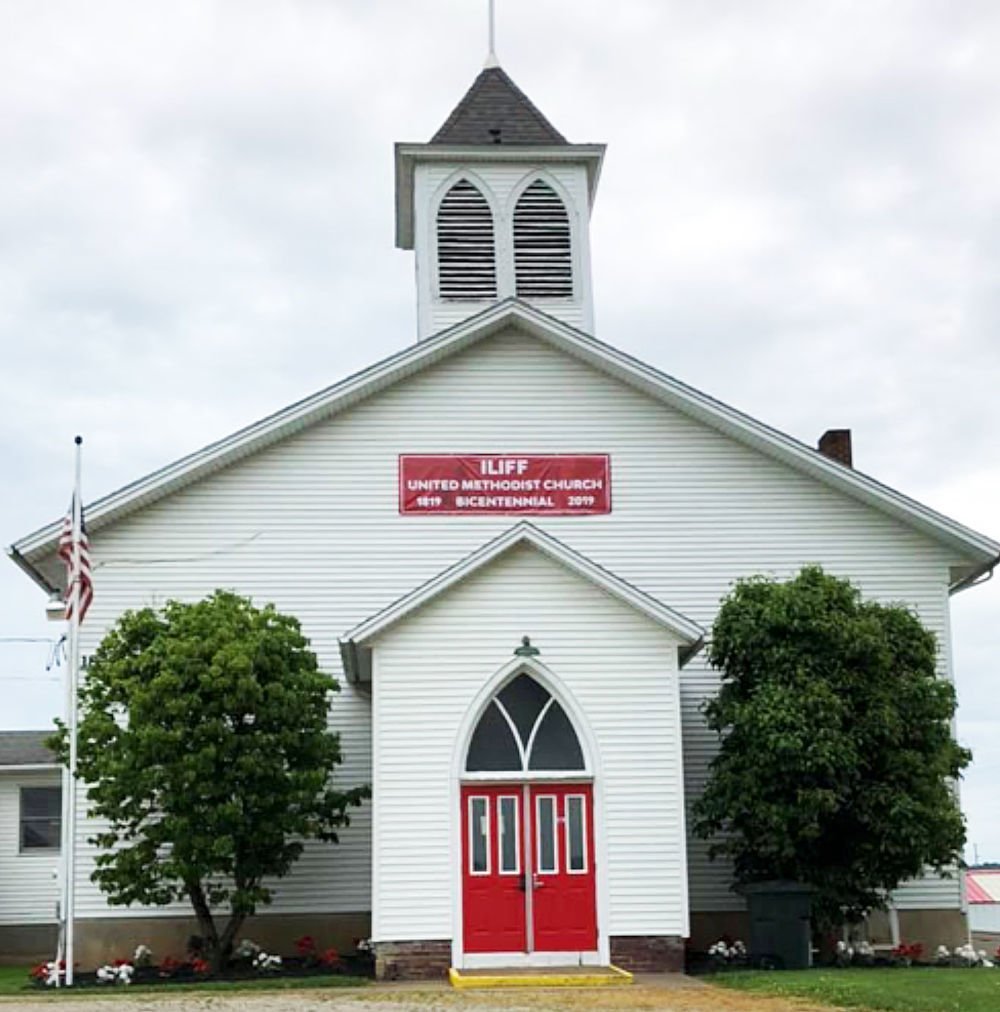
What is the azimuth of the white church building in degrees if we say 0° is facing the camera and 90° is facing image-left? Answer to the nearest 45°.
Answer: approximately 0°

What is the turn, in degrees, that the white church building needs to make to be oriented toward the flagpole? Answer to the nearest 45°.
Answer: approximately 45° to its right

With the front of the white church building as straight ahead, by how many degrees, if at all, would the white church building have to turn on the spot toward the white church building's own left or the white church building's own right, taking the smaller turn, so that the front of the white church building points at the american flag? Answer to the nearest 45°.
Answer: approximately 45° to the white church building's own right
